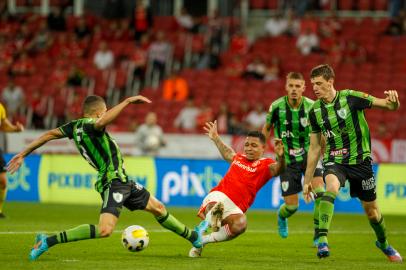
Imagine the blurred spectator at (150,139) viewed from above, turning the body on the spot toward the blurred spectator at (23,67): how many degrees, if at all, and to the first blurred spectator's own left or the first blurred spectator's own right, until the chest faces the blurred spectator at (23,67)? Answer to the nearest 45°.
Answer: approximately 135° to the first blurred spectator's own right

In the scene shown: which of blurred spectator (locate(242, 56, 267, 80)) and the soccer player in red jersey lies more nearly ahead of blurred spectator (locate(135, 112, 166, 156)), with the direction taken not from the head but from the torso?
the soccer player in red jersey

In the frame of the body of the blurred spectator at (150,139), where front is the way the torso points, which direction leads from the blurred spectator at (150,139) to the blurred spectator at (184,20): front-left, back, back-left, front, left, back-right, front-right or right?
back

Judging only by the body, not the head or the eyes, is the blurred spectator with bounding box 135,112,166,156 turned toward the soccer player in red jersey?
yes

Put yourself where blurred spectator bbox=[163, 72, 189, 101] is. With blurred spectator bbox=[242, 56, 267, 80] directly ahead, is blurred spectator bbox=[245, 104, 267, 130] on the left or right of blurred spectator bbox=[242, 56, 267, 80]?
right

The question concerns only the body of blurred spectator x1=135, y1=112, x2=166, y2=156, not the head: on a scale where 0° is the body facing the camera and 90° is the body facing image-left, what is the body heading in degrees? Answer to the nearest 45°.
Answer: approximately 0°

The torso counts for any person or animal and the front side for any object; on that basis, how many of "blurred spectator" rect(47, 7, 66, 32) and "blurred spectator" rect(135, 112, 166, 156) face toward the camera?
2

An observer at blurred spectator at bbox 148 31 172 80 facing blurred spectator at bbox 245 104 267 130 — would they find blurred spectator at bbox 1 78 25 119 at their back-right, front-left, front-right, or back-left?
back-right

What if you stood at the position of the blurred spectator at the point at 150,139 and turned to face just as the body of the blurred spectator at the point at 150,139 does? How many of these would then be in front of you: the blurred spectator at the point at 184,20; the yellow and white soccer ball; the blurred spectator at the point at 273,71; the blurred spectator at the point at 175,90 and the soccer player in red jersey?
2

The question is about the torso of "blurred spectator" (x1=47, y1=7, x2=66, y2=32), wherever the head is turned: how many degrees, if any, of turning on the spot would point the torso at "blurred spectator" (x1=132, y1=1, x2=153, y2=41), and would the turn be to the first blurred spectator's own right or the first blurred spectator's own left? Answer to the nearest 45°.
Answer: approximately 45° to the first blurred spectator's own left

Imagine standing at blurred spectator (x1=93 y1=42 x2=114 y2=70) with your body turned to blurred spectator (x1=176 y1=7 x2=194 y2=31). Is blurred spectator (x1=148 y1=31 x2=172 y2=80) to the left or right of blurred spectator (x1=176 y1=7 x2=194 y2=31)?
right

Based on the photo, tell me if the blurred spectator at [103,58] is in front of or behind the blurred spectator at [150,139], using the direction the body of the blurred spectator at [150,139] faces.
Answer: behind

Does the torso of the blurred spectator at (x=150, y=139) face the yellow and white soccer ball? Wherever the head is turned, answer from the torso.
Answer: yes

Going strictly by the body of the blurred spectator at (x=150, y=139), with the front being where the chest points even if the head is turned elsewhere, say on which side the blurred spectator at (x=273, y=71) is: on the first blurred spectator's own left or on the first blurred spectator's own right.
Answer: on the first blurred spectator's own left

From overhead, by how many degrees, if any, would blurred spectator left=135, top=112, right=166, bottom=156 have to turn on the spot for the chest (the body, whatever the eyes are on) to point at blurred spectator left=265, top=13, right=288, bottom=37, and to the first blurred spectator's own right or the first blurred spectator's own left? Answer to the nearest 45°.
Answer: approximately 135° to the first blurred spectator's own left
